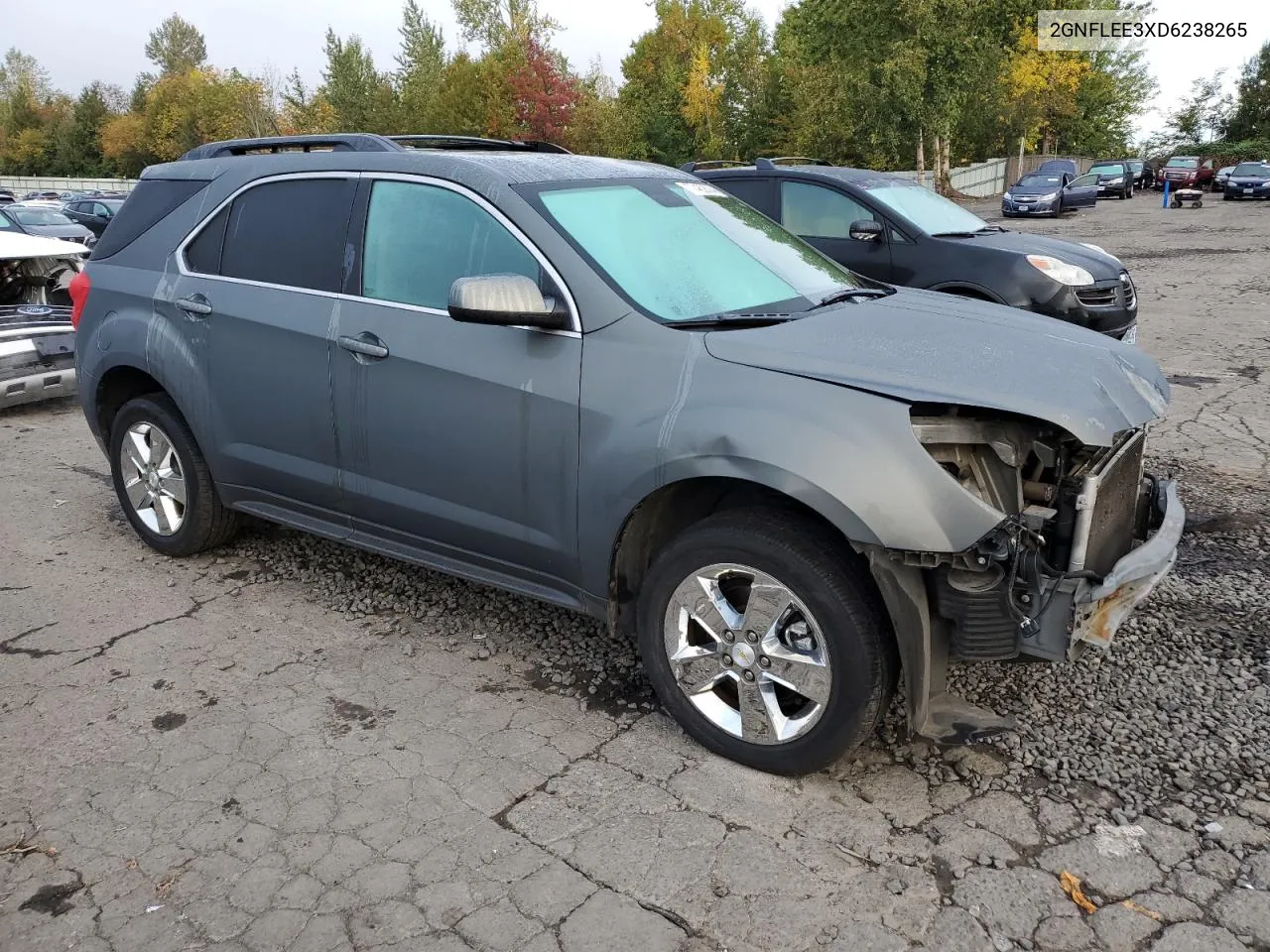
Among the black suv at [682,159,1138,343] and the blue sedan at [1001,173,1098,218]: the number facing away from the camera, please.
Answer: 0

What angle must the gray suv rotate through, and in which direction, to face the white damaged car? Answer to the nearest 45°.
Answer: approximately 180°

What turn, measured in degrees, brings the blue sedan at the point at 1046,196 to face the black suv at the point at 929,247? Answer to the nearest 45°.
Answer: approximately 45° to its left

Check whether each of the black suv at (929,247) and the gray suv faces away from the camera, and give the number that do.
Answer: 0

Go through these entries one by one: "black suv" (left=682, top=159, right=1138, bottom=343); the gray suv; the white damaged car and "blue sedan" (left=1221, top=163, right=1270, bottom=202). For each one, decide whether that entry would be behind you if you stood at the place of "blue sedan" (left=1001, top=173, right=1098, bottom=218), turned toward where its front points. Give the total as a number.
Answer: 1

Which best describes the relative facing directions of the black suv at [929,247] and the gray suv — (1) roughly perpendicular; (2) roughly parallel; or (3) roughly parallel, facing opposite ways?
roughly parallel

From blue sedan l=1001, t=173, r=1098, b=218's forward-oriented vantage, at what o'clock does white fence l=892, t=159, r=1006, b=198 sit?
The white fence is roughly at 4 o'clock from the blue sedan.

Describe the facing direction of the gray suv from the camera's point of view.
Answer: facing the viewer and to the right of the viewer

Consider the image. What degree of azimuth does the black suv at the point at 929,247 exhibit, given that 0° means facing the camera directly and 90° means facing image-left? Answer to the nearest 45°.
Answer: approximately 315°

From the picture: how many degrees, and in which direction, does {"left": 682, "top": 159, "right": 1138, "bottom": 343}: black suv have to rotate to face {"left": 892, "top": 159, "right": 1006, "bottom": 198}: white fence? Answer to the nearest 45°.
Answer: approximately 135° to its left

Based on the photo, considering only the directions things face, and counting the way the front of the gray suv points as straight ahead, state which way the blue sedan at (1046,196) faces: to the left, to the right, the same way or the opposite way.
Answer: to the right

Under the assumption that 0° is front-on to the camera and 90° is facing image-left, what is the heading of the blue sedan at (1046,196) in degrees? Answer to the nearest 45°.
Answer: approximately 45°

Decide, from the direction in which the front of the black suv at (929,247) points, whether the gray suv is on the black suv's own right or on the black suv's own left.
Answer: on the black suv's own right

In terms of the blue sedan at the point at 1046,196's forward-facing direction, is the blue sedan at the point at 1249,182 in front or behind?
behind
